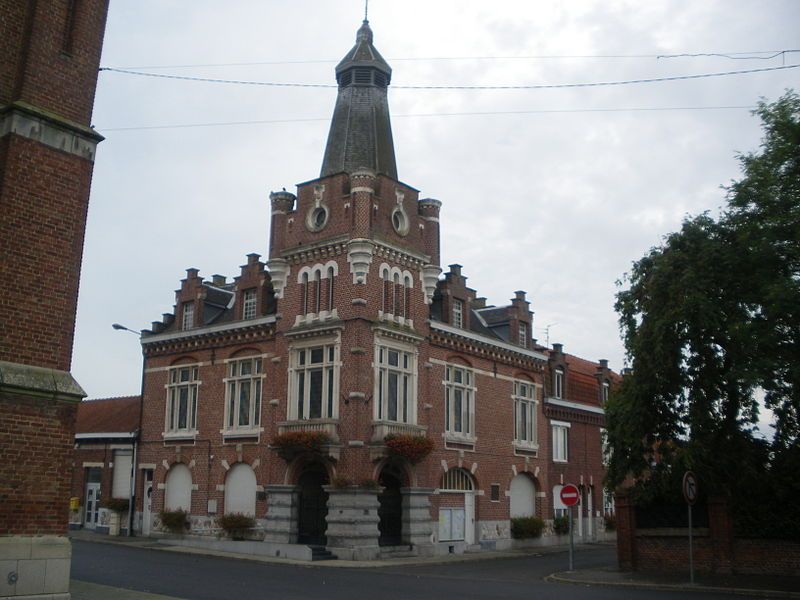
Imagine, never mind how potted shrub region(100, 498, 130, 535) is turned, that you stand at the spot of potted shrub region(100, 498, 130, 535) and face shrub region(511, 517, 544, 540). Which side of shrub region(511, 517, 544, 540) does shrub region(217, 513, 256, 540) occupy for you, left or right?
right

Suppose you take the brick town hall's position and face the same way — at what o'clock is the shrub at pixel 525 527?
The shrub is roughly at 8 o'clock from the brick town hall.

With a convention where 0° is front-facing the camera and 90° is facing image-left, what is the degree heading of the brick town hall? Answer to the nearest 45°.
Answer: approximately 0°

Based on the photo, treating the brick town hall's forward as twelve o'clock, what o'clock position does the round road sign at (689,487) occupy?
The round road sign is roughly at 11 o'clock from the brick town hall.

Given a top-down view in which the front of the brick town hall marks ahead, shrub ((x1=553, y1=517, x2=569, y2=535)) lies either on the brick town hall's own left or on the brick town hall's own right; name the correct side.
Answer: on the brick town hall's own left

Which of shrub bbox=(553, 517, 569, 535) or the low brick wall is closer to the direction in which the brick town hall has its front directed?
the low brick wall

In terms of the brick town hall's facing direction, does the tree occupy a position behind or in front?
in front

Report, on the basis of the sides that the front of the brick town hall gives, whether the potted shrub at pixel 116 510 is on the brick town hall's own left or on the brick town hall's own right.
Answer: on the brick town hall's own right
